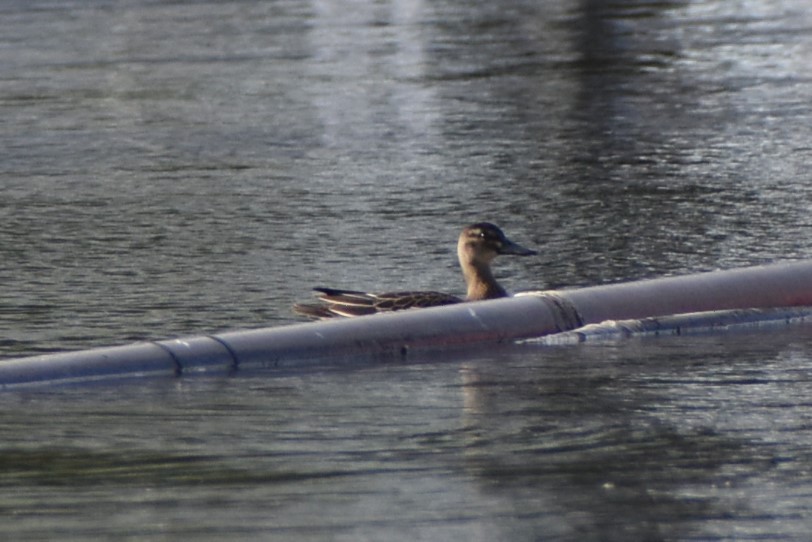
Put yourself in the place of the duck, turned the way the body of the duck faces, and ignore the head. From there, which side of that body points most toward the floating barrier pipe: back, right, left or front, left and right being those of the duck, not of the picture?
right

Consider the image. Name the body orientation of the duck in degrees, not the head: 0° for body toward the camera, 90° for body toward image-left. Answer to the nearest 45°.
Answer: approximately 270°
